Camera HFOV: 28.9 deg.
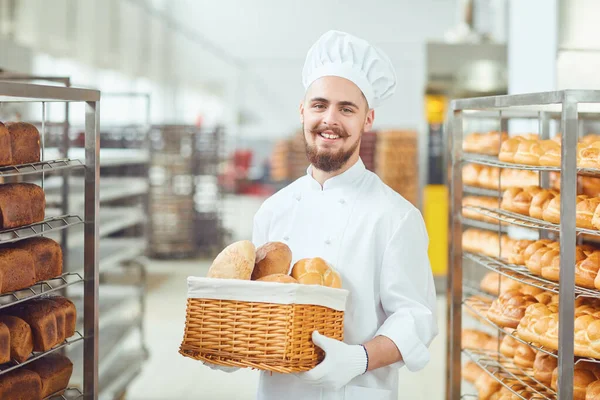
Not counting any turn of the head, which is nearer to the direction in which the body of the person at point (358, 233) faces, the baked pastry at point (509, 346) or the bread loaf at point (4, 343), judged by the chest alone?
the bread loaf

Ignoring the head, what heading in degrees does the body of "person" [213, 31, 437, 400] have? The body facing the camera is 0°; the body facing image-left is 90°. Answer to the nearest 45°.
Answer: approximately 45°

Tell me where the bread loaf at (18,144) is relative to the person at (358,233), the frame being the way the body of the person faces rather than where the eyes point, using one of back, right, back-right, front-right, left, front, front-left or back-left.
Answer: front-right

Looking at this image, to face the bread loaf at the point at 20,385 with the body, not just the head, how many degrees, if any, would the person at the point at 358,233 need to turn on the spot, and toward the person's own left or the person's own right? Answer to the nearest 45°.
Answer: approximately 45° to the person's own right

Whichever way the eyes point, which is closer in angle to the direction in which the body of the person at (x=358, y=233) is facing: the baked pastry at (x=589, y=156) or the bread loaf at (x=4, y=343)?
the bread loaf
